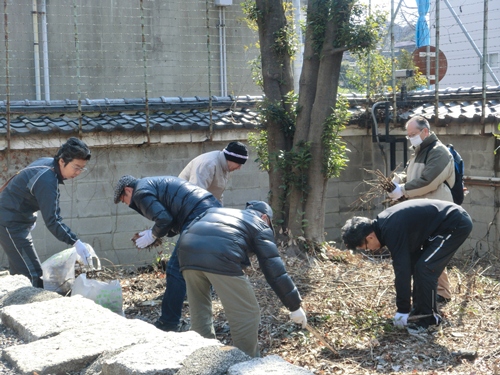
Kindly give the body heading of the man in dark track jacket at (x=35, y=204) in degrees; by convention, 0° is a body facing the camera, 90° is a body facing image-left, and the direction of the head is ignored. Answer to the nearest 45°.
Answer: approximately 270°

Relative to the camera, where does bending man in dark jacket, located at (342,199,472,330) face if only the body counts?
to the viewer's left

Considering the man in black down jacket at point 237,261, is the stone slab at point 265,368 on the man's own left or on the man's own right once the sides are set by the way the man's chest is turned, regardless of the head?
on the man's own right

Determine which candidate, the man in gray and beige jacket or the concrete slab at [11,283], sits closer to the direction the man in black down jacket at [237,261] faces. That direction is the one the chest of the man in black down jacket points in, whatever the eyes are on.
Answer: the man in gray and beige jacket

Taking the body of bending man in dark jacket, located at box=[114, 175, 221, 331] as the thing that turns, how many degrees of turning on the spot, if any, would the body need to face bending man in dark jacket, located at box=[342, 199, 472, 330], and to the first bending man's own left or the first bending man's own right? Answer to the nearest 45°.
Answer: approximately 180°

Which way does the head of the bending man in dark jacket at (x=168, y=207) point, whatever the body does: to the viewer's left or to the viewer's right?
to the viewer's left

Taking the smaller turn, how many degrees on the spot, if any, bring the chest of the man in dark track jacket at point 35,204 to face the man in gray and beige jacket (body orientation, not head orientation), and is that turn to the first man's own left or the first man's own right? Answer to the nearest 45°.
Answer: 0° — they already face them

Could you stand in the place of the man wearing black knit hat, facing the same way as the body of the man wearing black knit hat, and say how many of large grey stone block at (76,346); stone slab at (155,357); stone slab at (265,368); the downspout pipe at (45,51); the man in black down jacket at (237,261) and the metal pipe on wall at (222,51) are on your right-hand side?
4

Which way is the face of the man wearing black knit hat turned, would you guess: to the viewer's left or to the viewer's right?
to the viewer's right

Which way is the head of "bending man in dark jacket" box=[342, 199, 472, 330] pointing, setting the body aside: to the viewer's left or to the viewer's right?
to the viewer's left

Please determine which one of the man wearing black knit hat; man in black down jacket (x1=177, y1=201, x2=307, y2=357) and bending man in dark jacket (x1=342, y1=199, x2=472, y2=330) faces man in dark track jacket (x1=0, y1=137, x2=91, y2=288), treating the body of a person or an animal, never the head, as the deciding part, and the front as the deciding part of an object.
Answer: the bending man in dark jacket

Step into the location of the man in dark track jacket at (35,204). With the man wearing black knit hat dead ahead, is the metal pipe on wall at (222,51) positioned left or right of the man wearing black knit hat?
left

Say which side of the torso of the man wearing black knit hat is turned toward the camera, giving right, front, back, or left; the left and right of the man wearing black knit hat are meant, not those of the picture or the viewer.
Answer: right

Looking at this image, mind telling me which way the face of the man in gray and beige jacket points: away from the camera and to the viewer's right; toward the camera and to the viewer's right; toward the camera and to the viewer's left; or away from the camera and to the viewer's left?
toward the camera and to the viewer's left

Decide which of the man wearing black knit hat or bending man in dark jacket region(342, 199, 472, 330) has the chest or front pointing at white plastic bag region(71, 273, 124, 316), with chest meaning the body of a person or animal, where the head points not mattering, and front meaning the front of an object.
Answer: the bending man in dark jacket
